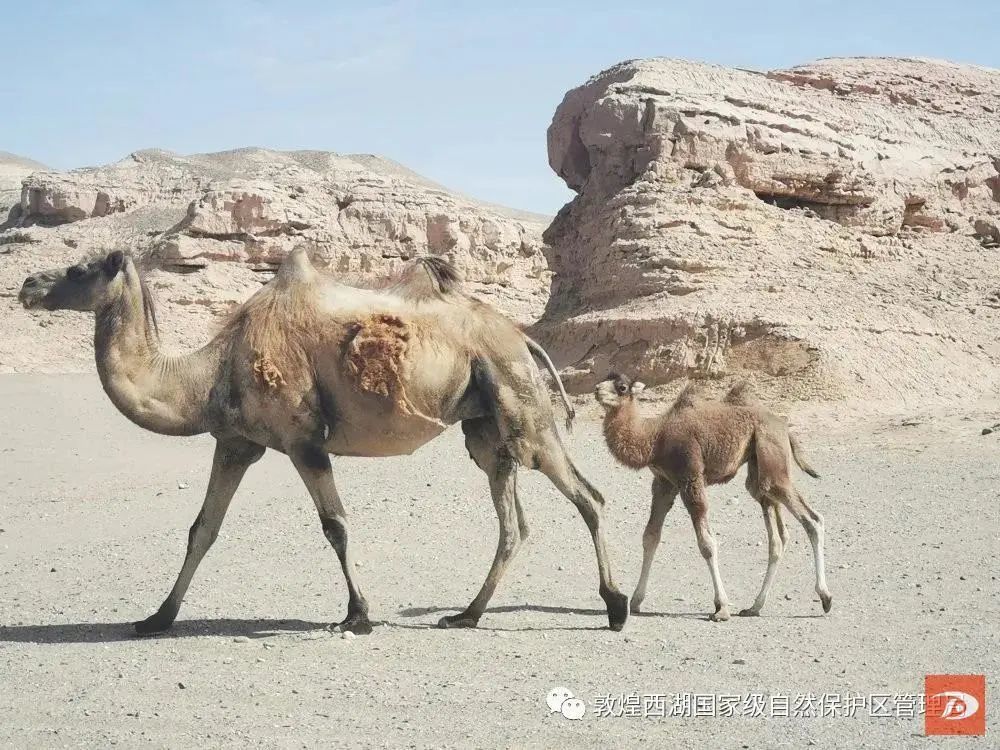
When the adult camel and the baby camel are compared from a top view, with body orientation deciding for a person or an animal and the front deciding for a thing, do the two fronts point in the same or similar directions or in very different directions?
same or similar directions

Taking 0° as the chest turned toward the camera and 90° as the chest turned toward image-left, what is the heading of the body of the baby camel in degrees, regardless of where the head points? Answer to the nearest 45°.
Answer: approximately 90°

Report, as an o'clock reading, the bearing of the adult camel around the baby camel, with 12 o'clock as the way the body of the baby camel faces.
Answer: The adult camel is roughly at 11 o'clock from the baby camel.

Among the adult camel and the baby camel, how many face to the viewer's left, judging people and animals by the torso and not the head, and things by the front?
2

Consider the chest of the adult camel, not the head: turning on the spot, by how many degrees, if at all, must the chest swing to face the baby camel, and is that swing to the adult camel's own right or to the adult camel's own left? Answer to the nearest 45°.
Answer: approximately 180°

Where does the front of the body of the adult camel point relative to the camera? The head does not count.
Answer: to the viewer's left
